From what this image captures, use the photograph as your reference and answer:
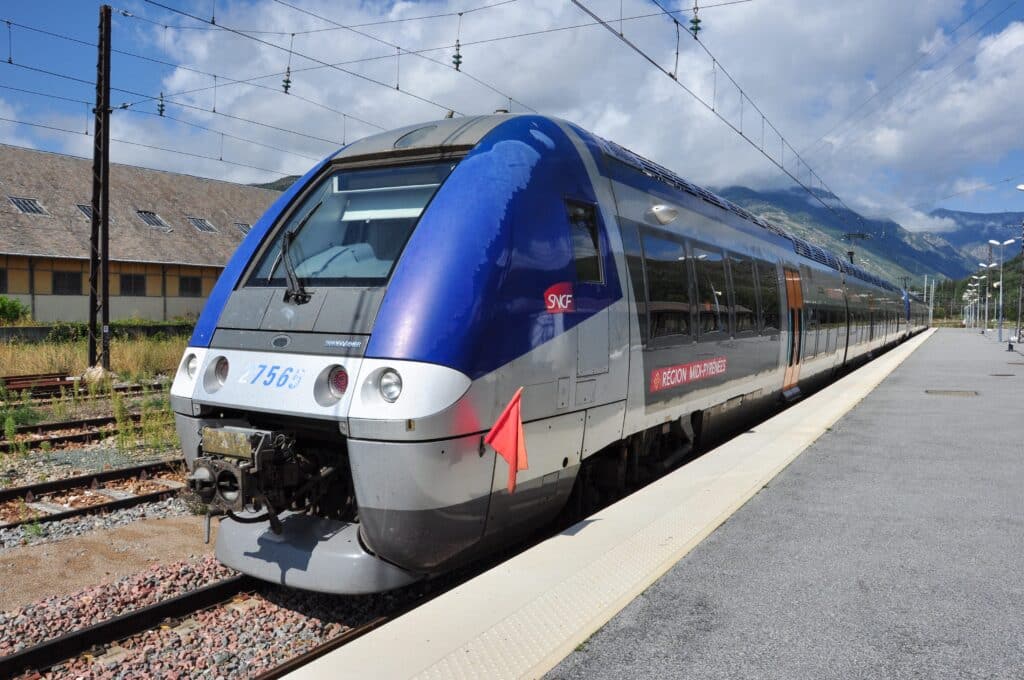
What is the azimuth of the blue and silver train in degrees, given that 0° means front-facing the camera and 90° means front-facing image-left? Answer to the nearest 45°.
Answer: approximately 45°

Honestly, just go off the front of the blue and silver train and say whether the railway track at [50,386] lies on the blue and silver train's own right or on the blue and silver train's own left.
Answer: on the blue and silver train's own right

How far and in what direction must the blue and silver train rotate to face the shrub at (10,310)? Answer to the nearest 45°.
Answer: approximately 90° to its right

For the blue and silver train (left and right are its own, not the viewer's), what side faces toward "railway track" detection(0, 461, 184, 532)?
right

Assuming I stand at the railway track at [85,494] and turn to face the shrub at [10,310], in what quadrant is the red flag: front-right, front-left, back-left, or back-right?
back-right
